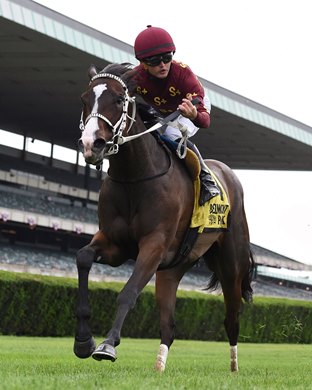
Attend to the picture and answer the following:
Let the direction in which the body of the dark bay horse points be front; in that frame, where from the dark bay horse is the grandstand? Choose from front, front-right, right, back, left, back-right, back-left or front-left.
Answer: back-right

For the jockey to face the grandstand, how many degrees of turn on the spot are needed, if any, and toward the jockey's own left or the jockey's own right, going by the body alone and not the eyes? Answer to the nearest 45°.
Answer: approximately 135° to the jockey's own right

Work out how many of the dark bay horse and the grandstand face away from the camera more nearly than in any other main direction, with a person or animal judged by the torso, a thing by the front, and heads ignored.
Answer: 0

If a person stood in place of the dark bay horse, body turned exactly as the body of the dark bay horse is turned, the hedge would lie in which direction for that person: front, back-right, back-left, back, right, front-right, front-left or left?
back-right

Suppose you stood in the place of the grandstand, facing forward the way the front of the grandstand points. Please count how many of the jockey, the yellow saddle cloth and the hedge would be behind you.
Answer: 0

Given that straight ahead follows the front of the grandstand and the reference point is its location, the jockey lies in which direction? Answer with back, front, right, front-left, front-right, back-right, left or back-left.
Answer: front-right

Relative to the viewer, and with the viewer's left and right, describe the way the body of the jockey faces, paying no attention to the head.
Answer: facing the viewer and to the left of the viewer

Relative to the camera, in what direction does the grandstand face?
facing the viewer and to the right of the viewer

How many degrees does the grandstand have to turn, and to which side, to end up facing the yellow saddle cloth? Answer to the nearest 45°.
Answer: approximately 45° to its right
